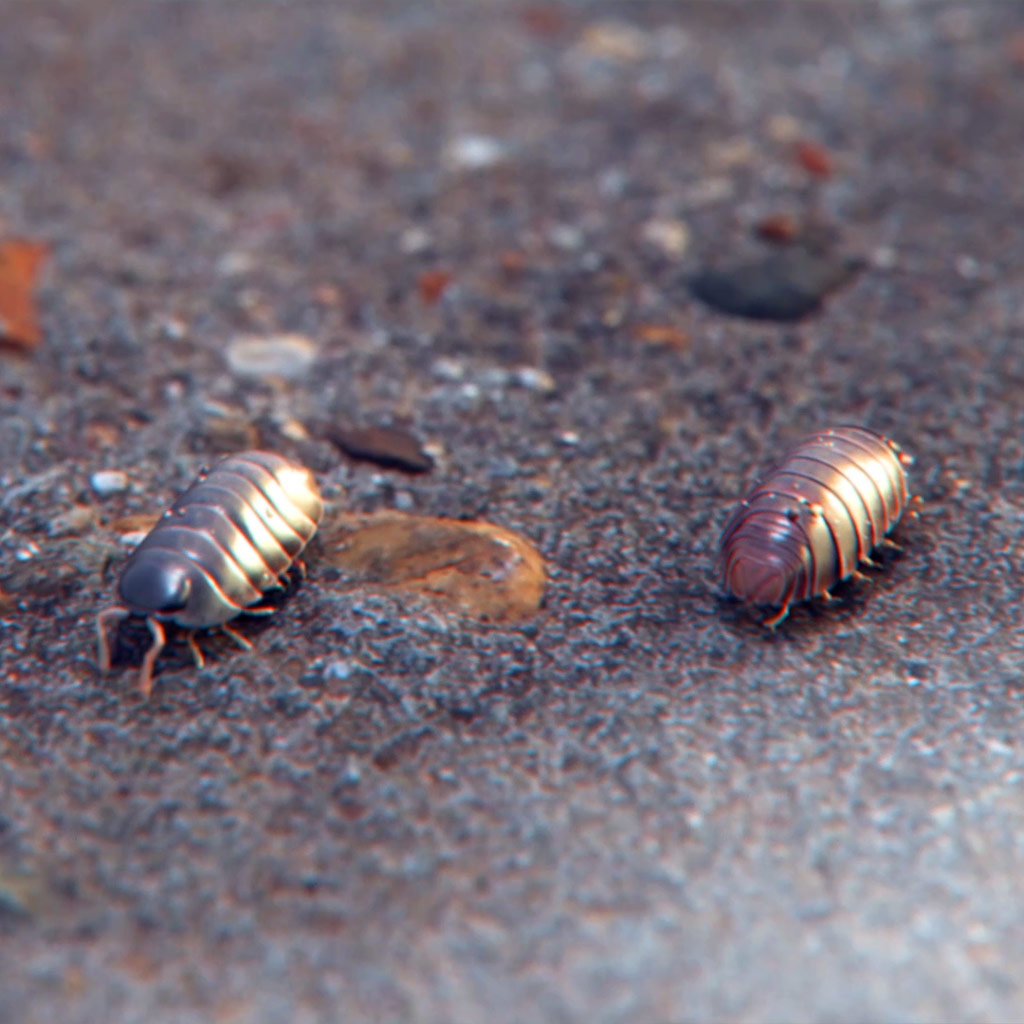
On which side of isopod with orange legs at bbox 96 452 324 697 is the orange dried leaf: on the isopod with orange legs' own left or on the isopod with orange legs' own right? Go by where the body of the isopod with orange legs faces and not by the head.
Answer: on the isopod with orange legs' own right

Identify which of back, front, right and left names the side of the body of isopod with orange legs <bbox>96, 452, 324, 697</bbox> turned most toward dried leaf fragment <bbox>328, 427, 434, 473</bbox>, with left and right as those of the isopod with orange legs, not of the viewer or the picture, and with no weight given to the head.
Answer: back

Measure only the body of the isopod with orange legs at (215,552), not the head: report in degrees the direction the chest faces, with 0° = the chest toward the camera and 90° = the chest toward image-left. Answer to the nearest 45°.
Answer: approximately 45°

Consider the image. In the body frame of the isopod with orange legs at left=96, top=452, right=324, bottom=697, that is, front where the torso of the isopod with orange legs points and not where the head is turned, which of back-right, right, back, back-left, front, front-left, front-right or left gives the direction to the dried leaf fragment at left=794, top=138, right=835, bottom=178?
back

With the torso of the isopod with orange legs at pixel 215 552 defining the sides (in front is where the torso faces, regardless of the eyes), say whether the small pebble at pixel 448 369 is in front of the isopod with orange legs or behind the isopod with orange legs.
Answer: behind
